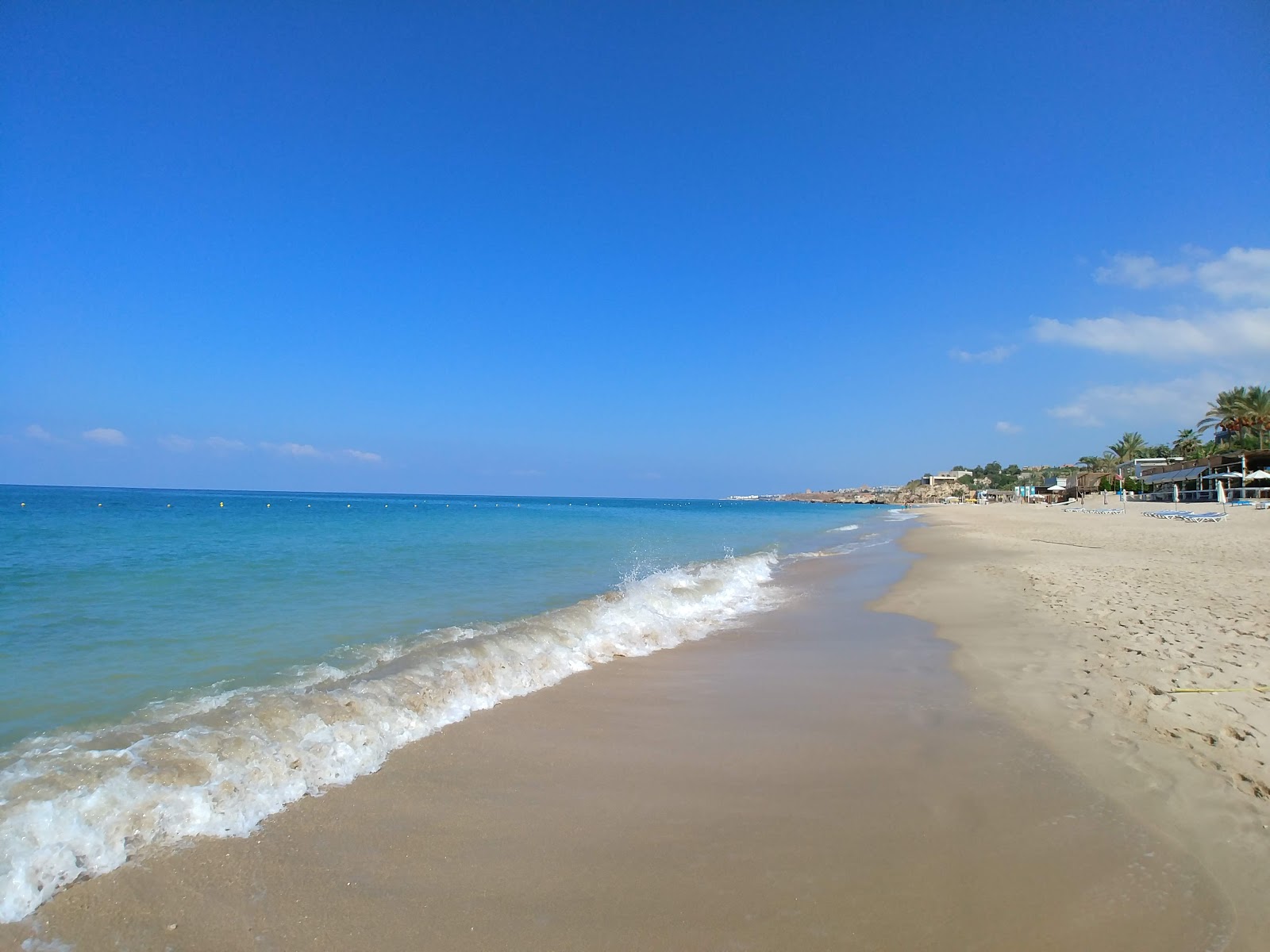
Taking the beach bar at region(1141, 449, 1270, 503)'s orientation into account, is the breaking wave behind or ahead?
ahead

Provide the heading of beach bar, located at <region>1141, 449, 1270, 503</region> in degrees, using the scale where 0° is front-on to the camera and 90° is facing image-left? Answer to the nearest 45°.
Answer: approximately 45°
